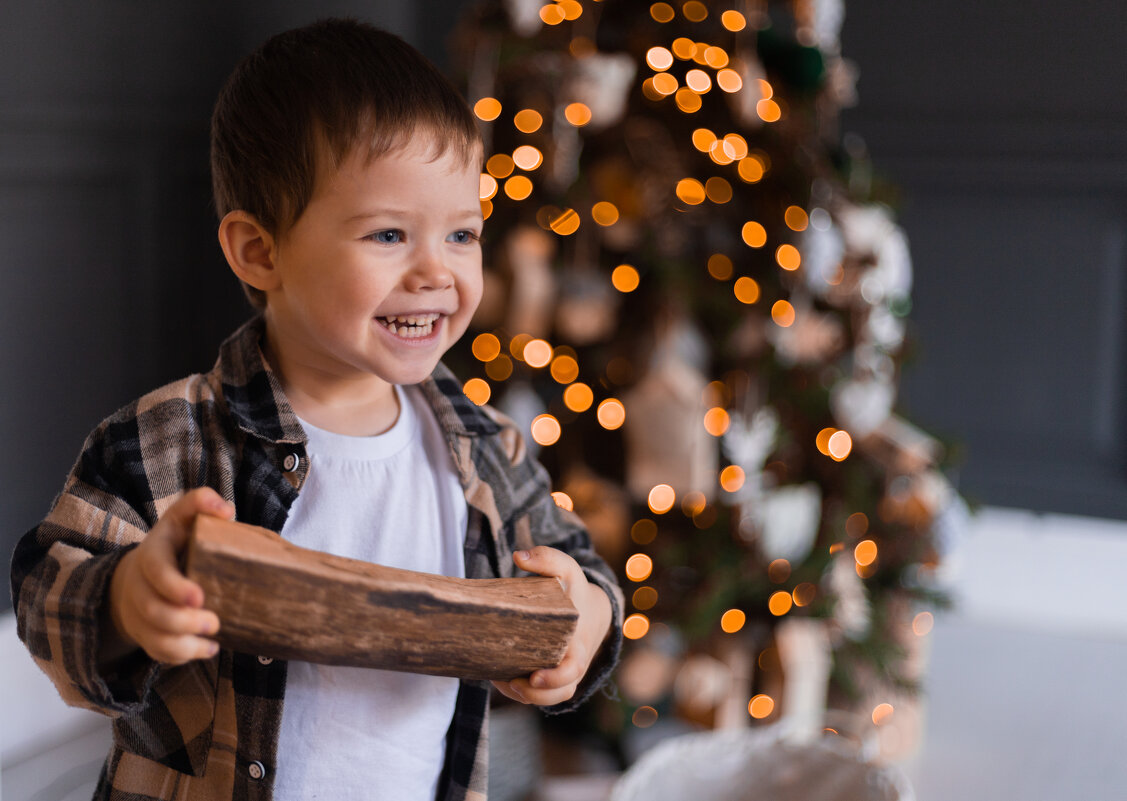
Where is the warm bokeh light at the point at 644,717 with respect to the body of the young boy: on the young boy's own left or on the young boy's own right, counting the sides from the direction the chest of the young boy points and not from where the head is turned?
on the young boy's own left

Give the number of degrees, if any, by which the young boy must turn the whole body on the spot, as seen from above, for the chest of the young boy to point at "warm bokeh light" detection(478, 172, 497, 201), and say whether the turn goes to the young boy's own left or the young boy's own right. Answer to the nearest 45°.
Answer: approximately 135° to the young boy's own left

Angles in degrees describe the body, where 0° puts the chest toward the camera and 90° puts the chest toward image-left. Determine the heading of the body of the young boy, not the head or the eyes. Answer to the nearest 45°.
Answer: approximately 315°

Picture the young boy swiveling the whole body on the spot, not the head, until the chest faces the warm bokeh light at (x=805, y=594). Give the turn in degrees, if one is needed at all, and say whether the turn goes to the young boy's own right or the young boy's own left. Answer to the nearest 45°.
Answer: approximately 90° to the young boy's own left

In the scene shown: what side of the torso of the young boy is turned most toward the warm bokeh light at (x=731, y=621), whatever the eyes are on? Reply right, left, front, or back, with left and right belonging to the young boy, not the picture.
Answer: left

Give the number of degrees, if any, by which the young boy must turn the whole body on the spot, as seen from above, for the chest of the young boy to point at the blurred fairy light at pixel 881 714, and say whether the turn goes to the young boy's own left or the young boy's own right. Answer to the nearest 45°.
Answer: approximately 90° to the young boy's own left

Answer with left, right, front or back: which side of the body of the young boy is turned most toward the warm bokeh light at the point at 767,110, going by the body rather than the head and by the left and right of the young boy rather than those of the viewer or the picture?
left
